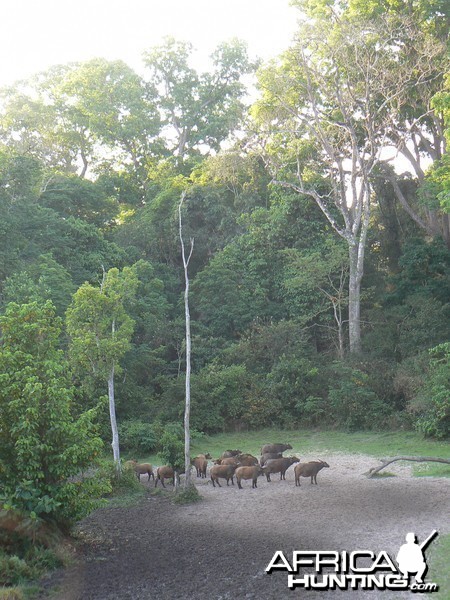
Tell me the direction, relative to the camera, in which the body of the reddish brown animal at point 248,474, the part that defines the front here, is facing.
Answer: to the viewer's right

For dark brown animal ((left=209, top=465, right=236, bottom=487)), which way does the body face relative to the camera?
to the viewer's right

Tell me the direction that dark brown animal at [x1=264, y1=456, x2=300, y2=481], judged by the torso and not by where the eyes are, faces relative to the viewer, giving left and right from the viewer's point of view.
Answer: facing to the right of the viewer

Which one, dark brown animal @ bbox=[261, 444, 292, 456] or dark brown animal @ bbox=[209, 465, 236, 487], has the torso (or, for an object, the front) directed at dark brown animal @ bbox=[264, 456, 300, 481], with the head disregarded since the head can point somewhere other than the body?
dark brown animal @ bbox=[209, 465, 236, 487]

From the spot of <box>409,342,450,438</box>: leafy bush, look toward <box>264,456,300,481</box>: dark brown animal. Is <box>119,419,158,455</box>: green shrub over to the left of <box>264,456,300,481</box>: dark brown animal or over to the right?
right

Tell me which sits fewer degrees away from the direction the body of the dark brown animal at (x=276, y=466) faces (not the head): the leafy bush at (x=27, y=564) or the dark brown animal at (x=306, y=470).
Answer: the dark brown animal
